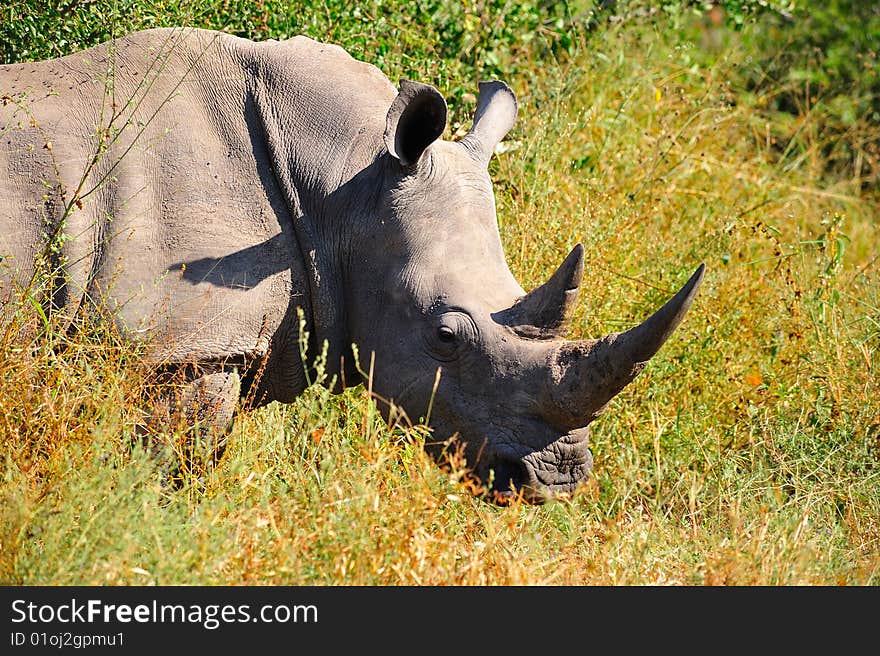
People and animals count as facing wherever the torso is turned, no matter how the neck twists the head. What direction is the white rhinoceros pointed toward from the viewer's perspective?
to the viewer's right
